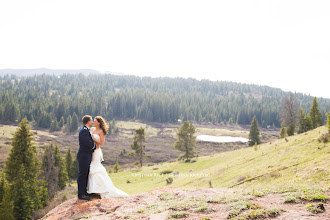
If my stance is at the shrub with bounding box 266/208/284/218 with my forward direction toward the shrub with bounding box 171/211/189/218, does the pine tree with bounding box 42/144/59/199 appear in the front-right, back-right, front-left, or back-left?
front-right

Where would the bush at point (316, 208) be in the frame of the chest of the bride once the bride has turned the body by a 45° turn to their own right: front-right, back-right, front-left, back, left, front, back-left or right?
back

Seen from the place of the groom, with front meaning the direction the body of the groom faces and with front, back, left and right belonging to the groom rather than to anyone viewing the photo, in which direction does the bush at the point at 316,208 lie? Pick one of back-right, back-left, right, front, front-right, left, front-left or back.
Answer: front-right

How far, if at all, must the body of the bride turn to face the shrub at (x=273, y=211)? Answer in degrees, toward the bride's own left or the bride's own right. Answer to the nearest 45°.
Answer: approximately 135° to the bride's own left

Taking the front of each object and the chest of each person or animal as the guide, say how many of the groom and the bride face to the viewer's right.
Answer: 1

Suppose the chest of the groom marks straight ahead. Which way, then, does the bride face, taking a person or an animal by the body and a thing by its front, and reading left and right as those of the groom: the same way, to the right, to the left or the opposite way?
the opposite way

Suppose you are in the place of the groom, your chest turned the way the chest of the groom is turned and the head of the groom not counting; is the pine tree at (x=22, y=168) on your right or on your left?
on your left

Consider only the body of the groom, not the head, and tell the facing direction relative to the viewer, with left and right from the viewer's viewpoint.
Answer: facing to the right of the viewer

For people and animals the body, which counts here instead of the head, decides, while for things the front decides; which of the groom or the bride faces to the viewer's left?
the bride

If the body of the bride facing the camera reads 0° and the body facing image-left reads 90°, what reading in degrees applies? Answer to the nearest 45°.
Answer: approximately 90°
